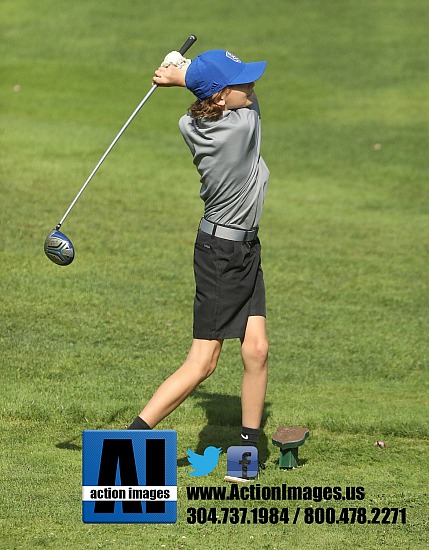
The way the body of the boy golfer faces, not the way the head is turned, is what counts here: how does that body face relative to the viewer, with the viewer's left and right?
facing to the right of the viewer
